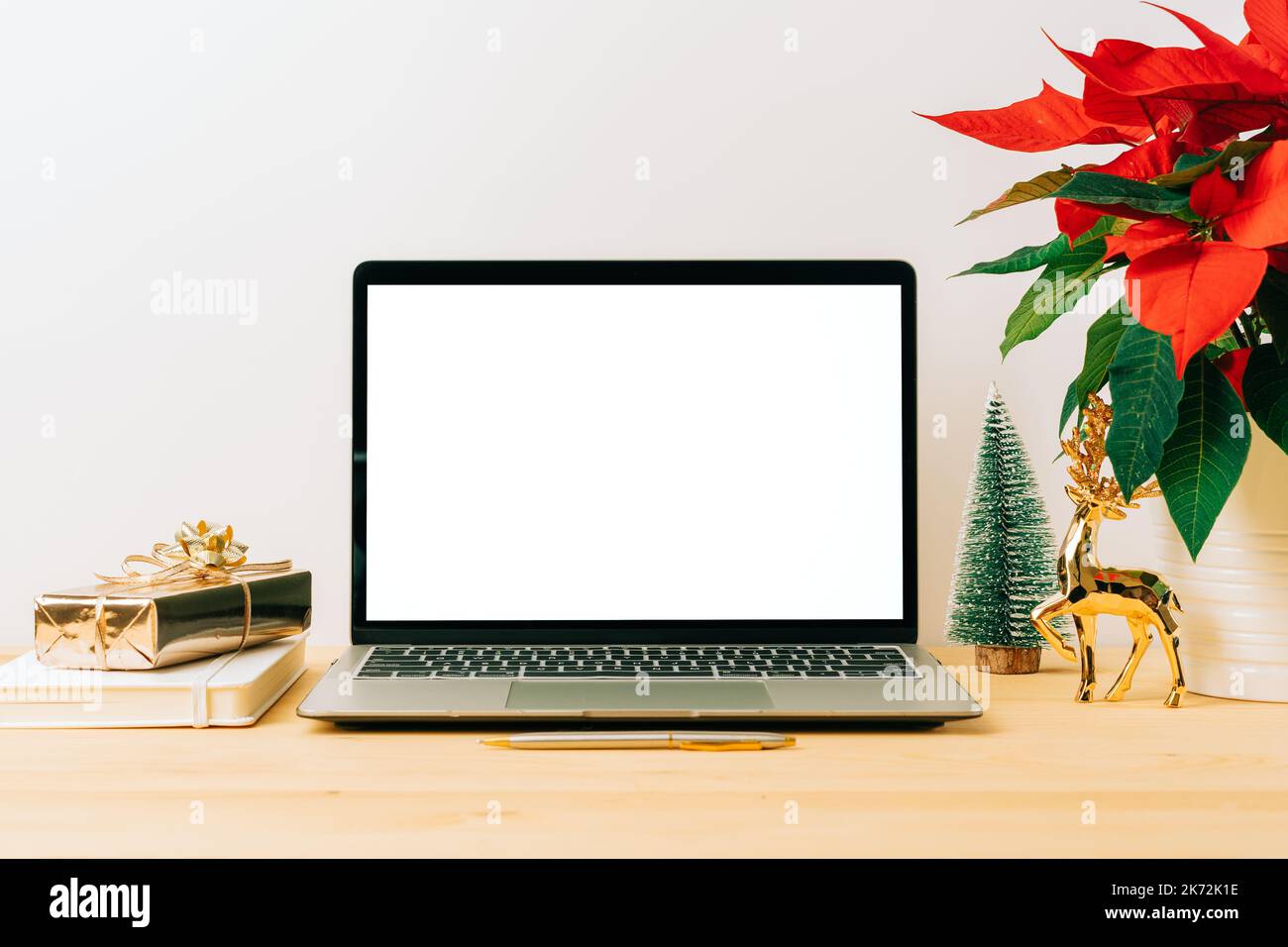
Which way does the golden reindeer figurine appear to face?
to the viewer's left

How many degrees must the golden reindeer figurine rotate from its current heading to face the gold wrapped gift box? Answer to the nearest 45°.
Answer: approximately 45° to its left

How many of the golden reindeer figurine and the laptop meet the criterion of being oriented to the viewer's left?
1

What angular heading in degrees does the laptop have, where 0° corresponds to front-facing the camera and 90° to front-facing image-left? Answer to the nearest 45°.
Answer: approximately 0°
